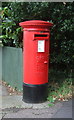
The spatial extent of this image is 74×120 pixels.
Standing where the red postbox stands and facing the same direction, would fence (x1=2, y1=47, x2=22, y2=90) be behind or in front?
behind

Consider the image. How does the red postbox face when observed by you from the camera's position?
facing the viewer and to the right of the viewer
